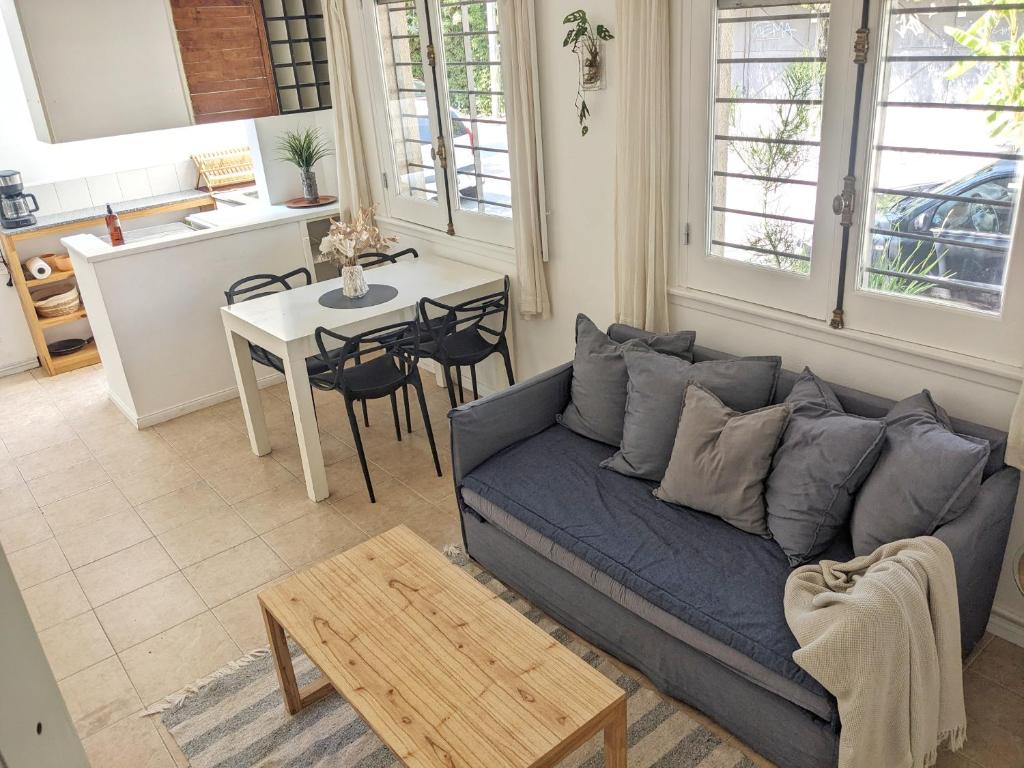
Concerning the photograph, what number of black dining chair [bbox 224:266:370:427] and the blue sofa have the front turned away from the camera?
0

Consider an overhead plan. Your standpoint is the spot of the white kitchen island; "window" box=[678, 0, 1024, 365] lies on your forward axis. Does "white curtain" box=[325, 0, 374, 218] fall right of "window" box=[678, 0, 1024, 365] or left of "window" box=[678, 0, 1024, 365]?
left

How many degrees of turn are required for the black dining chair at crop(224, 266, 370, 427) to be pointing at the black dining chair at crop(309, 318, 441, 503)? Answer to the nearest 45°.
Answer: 0° — it already faces it

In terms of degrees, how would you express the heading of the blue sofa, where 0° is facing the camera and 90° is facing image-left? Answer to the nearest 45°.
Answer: approximately 45°

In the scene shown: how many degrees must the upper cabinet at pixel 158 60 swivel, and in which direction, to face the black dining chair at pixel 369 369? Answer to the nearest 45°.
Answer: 0° — it already faces it

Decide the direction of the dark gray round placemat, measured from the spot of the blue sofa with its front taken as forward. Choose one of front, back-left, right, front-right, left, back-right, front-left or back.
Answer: right

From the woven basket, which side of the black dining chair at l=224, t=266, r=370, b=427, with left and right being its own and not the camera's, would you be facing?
back

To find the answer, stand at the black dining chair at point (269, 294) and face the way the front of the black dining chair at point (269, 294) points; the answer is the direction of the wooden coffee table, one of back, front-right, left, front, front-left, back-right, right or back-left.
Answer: front-right

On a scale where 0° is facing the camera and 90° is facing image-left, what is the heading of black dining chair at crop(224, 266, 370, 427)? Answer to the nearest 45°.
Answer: approximately 315°

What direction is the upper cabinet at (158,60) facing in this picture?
toward the camera

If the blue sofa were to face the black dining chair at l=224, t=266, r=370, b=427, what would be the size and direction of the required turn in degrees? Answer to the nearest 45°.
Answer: approximately 90° to its right

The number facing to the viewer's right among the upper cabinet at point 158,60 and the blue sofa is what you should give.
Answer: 0

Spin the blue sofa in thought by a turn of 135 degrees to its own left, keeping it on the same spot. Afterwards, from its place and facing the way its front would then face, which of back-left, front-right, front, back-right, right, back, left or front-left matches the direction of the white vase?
back-left
